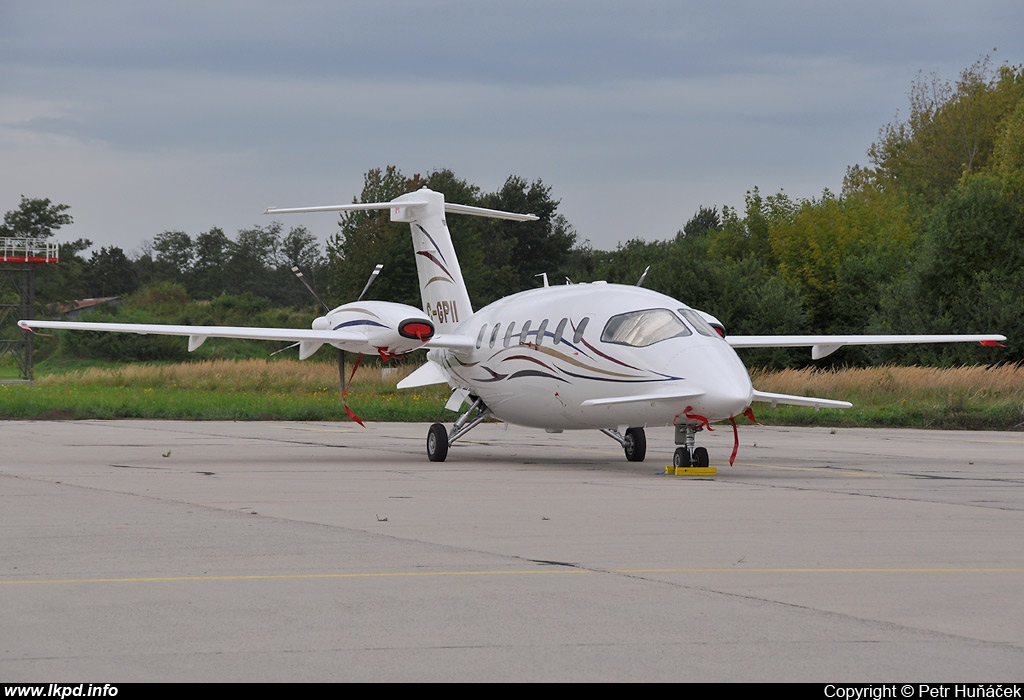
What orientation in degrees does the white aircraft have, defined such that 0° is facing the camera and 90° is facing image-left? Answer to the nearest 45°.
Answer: approximately 315°
